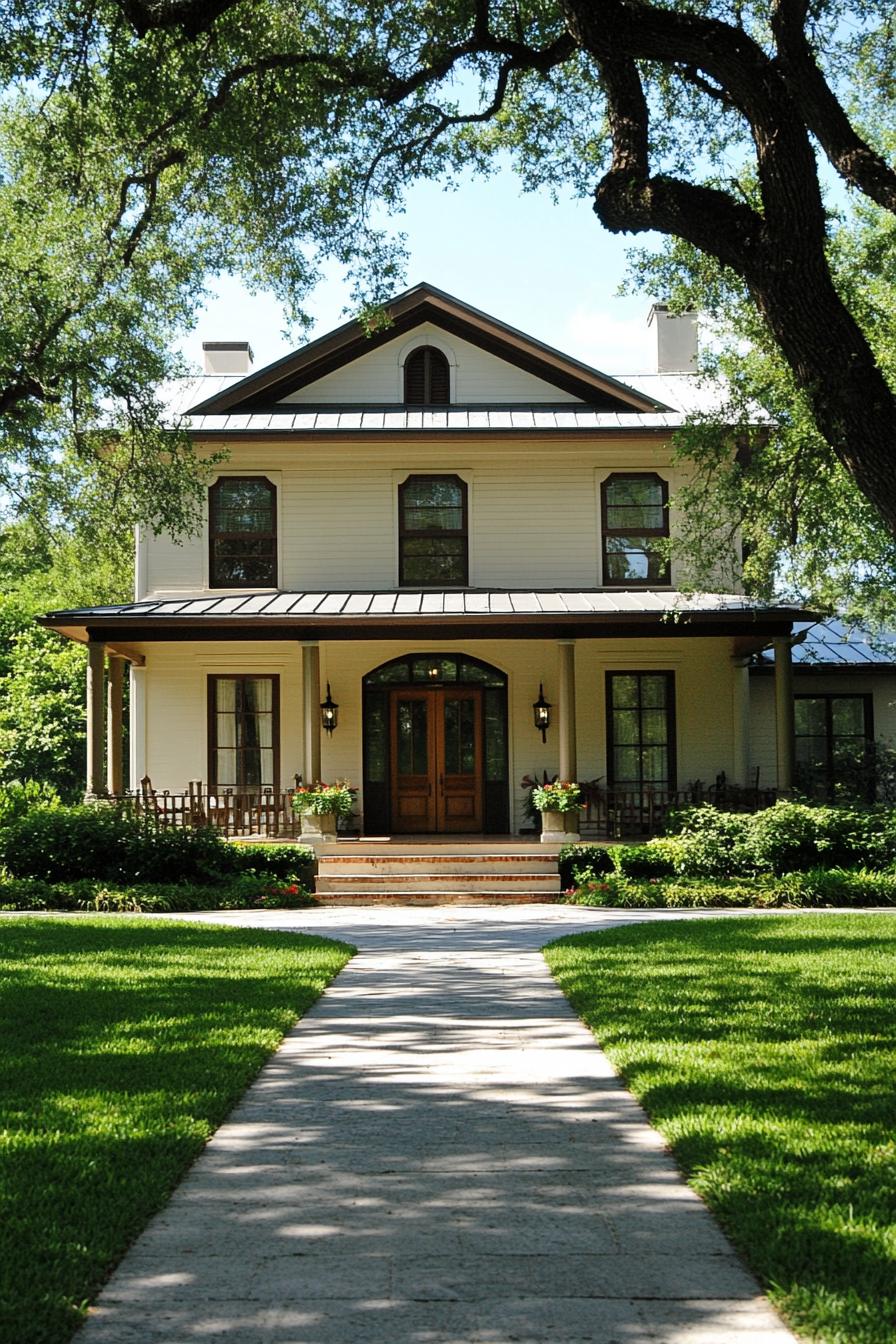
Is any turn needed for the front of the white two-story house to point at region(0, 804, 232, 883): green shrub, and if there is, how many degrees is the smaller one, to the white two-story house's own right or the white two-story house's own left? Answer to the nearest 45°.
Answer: approximately 45° to the white two-story house's own right

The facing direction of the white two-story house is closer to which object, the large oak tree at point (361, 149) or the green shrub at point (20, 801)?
the large oak tree

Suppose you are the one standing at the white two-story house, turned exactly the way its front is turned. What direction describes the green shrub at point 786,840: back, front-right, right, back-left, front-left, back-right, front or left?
front-left

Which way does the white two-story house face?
toward the camera

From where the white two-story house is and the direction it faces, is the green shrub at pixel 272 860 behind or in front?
in front

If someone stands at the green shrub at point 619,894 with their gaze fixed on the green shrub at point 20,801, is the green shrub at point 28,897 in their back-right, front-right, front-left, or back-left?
front-left

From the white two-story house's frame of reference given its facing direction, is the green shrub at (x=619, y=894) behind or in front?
in front

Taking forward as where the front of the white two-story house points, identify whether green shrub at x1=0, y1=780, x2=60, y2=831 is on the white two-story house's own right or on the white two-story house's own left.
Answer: on the white two-story house's own right

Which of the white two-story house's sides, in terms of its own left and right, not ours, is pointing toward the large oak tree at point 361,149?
front

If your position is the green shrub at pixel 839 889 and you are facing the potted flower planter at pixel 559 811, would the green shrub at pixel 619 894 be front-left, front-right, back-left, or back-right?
front-left
